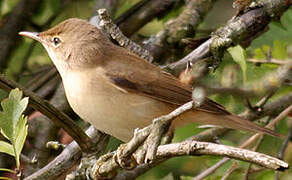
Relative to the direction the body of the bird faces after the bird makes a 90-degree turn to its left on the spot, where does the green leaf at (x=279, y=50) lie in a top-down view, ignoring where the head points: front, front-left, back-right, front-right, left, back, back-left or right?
left

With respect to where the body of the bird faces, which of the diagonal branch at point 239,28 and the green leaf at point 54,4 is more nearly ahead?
the green leaf

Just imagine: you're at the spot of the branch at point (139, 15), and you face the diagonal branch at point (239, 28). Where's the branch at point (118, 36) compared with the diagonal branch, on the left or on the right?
right

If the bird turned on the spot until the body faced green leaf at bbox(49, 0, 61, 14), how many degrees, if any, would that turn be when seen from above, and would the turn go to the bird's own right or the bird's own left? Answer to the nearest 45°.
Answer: approximately 45° to the bird's own right

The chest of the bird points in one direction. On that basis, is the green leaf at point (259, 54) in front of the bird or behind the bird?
behind

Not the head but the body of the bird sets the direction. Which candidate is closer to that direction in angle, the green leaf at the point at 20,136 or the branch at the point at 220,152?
the green leaf

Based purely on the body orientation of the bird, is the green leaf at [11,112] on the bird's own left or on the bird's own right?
on the bird's own left

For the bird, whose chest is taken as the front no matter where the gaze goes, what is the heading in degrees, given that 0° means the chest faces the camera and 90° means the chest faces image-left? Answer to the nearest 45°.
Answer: approximately 90°

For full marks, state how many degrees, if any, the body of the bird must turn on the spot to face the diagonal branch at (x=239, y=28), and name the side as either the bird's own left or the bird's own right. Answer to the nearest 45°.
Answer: approximately 180°
